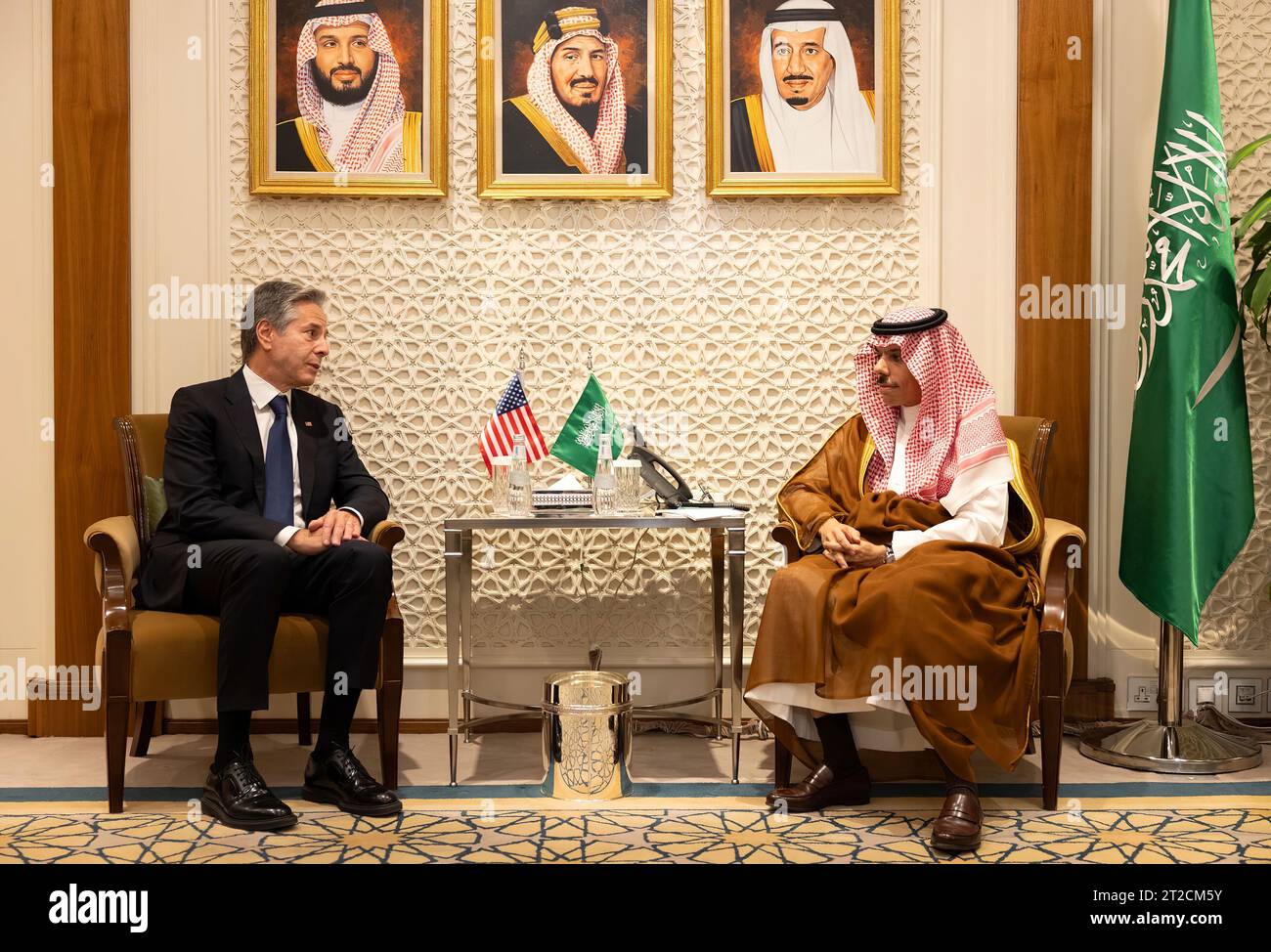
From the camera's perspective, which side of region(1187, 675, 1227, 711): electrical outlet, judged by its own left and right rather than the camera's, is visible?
front

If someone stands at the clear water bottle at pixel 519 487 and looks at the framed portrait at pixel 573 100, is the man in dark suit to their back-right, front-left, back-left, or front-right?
back-left

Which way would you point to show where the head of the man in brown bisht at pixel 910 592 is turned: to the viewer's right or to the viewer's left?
to the viewer's left

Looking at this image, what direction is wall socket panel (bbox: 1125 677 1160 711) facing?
toward the camera

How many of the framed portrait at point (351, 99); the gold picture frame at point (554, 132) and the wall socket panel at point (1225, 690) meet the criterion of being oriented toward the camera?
3

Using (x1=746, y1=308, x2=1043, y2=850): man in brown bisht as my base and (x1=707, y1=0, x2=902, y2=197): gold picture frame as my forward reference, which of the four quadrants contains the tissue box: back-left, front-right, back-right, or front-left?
front-left

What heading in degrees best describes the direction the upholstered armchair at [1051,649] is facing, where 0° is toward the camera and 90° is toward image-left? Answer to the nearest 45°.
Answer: approximately 45°

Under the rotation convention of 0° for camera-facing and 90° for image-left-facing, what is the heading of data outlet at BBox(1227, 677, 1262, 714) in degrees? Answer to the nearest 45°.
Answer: approximately 0°

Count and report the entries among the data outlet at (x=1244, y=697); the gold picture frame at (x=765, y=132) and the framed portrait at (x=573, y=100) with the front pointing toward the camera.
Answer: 3

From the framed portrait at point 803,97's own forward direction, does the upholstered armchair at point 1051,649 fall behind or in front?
in front
